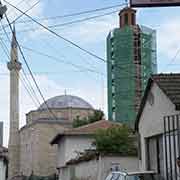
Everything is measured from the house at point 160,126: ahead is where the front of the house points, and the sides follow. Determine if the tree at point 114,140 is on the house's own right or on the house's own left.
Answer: on the house's own right

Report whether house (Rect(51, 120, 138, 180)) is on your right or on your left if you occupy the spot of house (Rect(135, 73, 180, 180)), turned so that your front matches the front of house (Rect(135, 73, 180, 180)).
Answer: on your right

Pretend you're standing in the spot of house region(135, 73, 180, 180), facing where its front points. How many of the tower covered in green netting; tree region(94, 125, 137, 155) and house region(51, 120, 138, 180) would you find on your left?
0

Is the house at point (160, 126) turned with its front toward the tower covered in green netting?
no

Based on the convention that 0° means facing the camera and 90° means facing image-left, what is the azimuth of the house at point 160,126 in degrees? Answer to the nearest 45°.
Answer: approximately 45°
